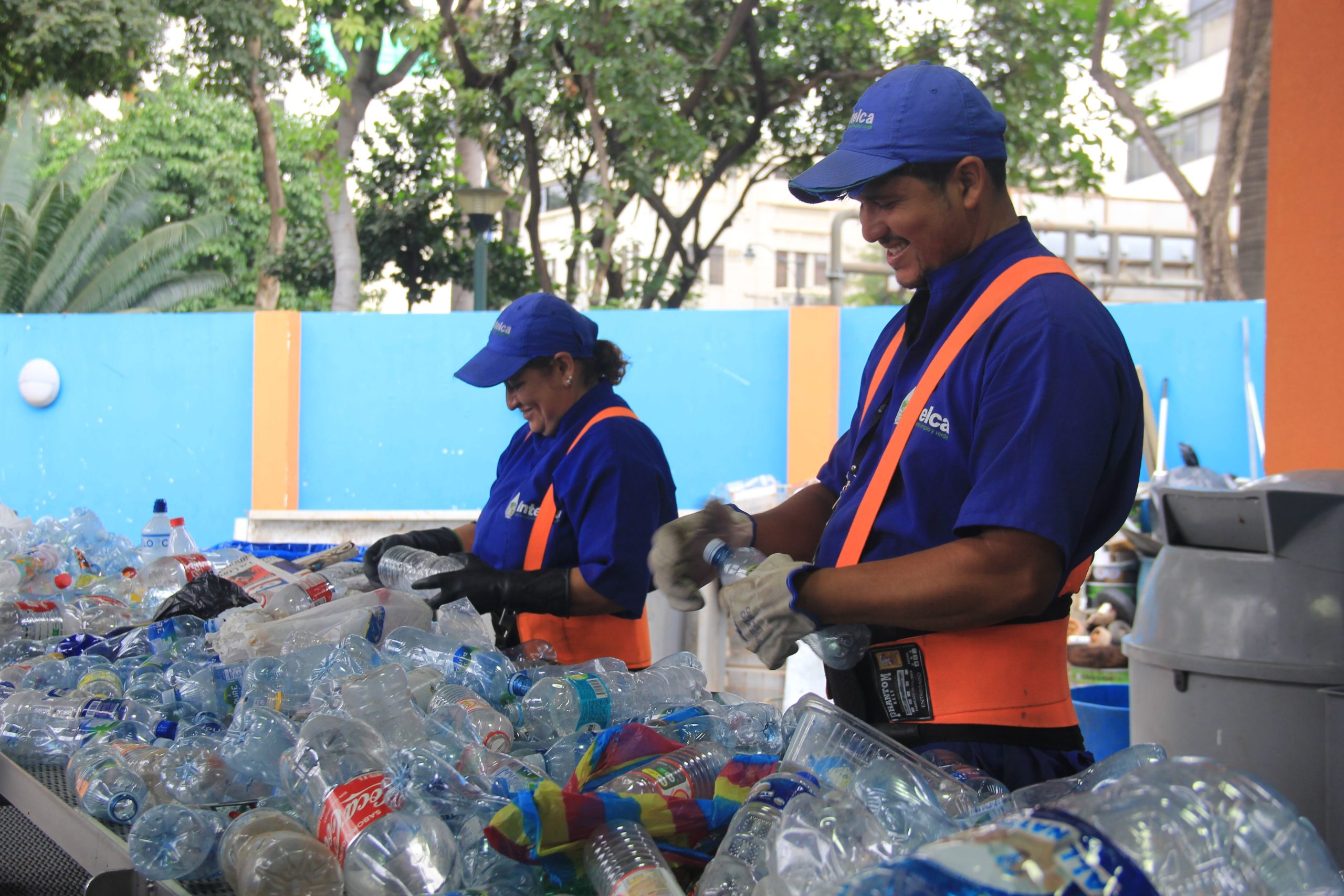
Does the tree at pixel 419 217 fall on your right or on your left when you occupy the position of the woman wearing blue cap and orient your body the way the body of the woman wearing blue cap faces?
on your right

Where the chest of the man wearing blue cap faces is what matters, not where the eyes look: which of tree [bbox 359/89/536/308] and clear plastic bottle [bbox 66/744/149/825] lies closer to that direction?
the clear plastic bottle

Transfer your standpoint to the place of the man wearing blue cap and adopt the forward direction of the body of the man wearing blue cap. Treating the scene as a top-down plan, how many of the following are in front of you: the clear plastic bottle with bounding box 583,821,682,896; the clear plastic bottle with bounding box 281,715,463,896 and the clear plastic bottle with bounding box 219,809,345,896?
3

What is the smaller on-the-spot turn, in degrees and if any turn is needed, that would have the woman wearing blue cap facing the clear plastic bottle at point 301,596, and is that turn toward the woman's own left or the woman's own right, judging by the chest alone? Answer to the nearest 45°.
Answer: approximately 45° to the woman's own right

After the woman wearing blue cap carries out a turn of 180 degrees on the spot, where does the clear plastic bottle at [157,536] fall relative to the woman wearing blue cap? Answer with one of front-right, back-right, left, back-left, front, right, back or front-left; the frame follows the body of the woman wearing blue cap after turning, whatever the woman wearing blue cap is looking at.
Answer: left

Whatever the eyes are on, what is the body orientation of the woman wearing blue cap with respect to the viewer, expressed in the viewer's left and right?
facing the viewer and to the left of the viewer

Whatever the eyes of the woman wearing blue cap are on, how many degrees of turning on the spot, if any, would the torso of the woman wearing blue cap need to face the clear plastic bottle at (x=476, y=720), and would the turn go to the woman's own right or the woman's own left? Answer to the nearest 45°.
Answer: approximately 45° to the woman's own left

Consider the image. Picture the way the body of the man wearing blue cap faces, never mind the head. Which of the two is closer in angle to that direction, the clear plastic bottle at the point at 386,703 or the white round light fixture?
the clear plastic bottle

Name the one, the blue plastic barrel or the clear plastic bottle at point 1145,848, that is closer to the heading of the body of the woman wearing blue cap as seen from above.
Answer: the clear plastic bottle

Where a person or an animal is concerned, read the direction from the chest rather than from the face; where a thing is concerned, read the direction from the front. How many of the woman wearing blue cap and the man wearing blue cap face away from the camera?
0

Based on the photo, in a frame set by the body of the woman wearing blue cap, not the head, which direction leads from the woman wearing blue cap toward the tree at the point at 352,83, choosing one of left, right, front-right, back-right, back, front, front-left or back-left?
back-right

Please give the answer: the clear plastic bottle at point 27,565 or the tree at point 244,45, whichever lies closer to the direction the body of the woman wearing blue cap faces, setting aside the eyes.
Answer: the clear plastic bottle

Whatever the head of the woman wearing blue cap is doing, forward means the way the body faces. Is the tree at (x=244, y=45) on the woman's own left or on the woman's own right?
on the woman's own right

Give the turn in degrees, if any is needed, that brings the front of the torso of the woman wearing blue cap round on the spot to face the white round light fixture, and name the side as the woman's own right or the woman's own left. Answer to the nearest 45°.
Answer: approximately 90° to the woman's own right
